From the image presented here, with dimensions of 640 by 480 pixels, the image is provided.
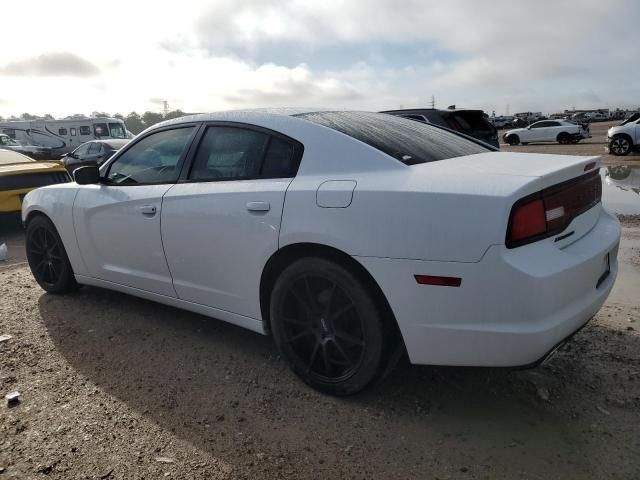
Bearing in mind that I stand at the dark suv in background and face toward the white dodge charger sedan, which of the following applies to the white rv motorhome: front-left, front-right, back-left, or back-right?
back-right

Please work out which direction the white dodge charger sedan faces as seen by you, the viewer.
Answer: facing away from the viewer and to the left of the viewer

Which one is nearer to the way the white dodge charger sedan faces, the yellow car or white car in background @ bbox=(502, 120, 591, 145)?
the yellow car

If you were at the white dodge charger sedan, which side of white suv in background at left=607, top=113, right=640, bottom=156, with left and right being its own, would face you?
left

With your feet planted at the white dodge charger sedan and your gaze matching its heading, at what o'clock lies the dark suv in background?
The dark suv in background is roughly at 2 o'clock from the white dodge charger sedan.

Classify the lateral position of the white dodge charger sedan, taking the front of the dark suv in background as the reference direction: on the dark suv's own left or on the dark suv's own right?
on the dark suv's own left

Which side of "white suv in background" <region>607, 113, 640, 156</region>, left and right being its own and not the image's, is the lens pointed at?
left

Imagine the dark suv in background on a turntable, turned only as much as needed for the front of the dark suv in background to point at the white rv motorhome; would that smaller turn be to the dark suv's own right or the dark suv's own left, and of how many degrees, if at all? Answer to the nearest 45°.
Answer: approximately 45° to the dark suv's own right
